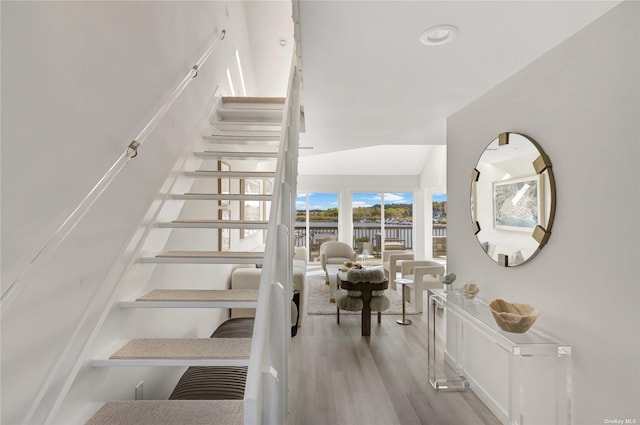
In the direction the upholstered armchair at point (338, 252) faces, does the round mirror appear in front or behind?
in front

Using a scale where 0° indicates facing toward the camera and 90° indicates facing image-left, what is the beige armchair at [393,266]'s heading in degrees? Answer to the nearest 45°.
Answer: approximately 90°

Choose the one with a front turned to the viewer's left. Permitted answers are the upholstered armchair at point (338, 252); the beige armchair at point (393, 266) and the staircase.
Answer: the beige armchair

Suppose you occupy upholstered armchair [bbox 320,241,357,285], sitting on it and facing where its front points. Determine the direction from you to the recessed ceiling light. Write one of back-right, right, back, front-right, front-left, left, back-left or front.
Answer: front

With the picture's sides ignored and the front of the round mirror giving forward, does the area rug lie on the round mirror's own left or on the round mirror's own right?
on the round mirror's own right

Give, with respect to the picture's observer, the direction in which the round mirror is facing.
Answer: facing the viewer and to the left of the viewer

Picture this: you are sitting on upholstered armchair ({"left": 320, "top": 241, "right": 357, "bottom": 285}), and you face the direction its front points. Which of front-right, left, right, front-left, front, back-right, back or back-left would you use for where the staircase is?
front

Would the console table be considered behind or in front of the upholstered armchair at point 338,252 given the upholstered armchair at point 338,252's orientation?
in front

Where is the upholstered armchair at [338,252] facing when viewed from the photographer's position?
facing the viewer

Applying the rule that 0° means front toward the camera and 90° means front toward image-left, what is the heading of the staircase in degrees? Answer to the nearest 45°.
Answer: approximately 0°

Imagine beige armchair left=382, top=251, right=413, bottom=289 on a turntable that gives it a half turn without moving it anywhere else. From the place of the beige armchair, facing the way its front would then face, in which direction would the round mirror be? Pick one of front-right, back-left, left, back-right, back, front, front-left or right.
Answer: right

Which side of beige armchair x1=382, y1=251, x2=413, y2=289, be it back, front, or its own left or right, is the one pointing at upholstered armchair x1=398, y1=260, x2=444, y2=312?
left

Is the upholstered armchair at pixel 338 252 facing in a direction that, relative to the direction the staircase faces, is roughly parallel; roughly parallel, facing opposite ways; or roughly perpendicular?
roughly parallel
